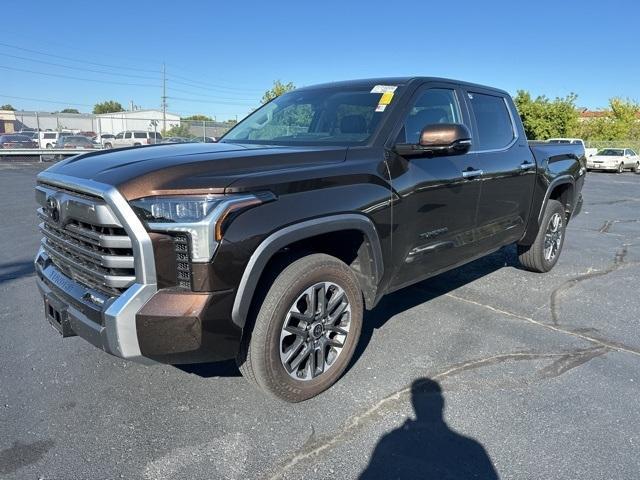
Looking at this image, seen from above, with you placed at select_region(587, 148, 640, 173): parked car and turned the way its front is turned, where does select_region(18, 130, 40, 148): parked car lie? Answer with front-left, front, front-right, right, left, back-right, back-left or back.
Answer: front

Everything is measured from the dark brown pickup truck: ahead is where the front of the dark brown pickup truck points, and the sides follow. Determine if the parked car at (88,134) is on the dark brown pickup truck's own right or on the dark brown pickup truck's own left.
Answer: on the dark brown pickup truck's own right

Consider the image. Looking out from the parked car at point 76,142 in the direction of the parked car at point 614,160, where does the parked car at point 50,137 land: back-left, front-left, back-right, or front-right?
back-left

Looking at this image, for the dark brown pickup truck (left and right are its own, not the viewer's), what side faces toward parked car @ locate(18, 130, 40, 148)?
right

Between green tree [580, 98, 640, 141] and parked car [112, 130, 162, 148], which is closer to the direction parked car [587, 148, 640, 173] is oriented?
the parked car

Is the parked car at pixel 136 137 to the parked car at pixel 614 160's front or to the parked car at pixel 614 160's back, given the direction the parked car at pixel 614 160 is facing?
to the front

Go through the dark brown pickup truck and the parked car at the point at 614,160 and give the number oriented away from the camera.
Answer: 0

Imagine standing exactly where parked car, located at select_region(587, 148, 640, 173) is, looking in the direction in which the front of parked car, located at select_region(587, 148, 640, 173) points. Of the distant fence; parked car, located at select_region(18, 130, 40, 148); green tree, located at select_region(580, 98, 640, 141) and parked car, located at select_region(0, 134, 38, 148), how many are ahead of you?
3

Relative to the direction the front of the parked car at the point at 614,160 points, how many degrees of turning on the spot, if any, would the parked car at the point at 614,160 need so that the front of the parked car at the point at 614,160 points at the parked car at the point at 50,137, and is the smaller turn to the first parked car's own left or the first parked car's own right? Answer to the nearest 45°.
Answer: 0° — it already faces it

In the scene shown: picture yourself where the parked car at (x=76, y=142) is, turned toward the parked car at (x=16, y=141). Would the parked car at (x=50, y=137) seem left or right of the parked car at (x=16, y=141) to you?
right

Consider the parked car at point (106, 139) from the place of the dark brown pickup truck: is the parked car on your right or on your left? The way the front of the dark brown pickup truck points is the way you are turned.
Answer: on your right

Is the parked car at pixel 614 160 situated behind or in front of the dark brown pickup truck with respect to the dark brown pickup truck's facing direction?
behind

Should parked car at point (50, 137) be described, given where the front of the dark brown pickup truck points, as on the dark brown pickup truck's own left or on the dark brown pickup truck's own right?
on the dark brown pickup truck's own right

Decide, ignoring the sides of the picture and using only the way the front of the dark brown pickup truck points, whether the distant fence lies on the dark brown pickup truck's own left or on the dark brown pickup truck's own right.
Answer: on the dark brown pickup truck's own right

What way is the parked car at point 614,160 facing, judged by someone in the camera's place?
facing the viewer and to the left of the viewer
